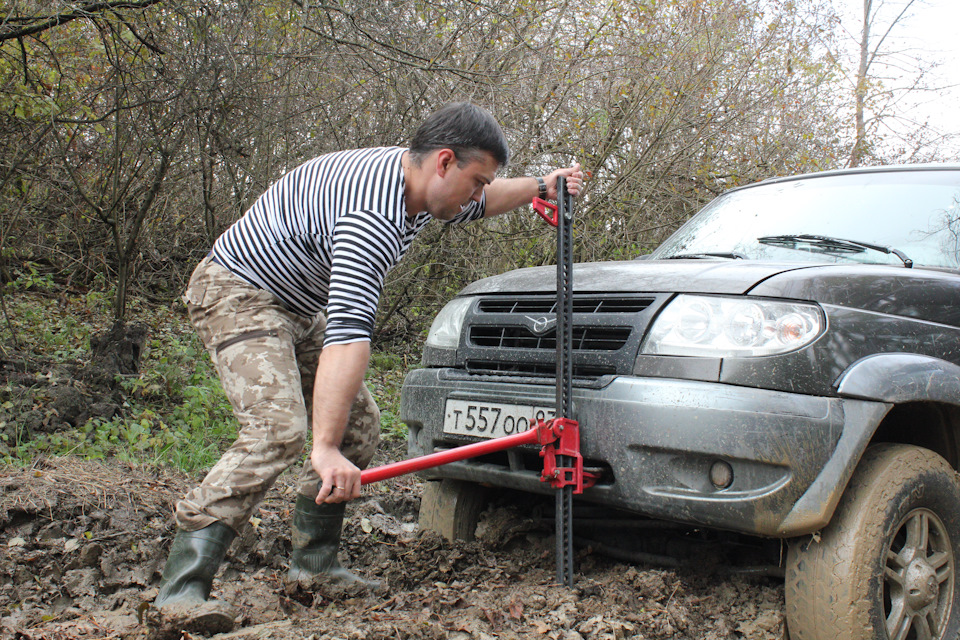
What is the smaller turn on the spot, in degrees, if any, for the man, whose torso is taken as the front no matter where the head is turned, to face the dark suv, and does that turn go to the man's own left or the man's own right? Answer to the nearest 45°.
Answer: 0° — they already face it

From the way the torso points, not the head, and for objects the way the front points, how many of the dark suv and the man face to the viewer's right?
1

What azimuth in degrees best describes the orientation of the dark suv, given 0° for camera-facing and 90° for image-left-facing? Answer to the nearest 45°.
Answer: approximately 45°

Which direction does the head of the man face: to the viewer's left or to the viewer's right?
to the viewer's right

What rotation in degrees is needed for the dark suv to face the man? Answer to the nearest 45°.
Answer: approximately 45° to its right

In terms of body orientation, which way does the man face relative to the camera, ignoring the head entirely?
to the viewer's right

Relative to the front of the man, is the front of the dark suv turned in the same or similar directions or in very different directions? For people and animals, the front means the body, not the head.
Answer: very different directions
